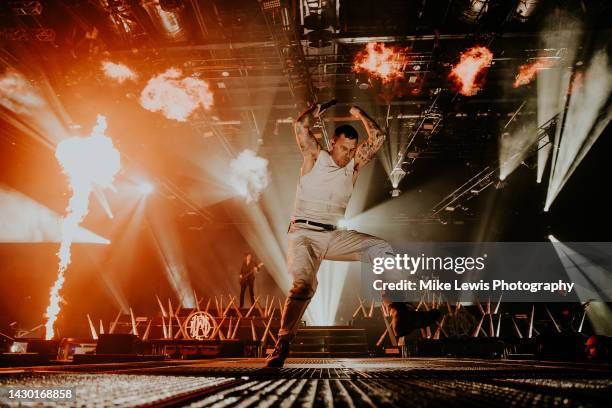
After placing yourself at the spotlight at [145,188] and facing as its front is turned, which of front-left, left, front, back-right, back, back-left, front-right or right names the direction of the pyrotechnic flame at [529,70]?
front-left

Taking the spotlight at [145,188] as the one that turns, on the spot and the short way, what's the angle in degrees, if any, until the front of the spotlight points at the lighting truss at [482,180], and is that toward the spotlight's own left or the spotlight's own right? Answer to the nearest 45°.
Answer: approximately 45° to the spotlight's own left

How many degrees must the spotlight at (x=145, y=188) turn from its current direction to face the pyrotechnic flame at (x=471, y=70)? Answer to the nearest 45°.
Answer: approximately 45° to its left

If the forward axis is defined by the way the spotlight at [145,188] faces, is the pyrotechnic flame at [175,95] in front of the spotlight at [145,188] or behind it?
in front

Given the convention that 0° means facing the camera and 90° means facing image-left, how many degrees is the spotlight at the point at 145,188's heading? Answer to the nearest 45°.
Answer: approximately 0°
